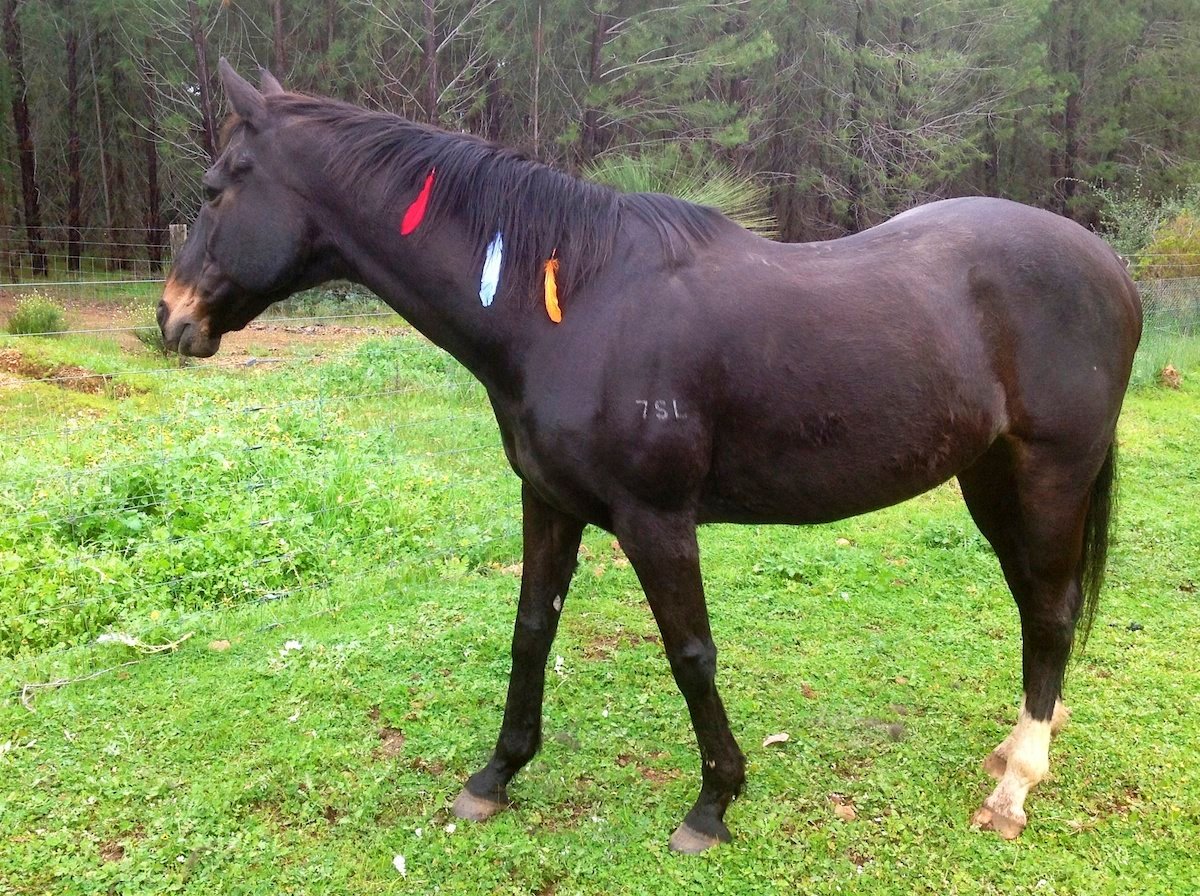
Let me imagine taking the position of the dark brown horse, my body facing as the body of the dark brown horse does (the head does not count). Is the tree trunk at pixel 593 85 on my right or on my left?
on my right

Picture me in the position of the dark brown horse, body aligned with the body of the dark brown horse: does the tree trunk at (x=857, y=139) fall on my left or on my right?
on my right

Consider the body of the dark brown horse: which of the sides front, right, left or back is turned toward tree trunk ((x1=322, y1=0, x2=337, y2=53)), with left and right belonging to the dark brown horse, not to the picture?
right

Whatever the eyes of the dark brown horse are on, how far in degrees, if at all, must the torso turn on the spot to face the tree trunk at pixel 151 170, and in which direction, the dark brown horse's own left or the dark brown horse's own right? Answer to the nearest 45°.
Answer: approximately 45° to the dark brown horse's own right

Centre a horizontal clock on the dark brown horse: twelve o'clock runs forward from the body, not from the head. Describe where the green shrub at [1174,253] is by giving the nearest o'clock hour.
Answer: The green shrub is roughly at 4 o'clock from the dark brown horse.

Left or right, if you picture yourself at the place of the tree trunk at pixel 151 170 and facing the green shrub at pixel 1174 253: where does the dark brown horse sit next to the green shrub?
right

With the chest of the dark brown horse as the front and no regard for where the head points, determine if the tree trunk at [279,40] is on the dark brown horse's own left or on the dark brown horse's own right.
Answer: on the dark brown horse's own right

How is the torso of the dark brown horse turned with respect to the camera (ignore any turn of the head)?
to the viewer's left
